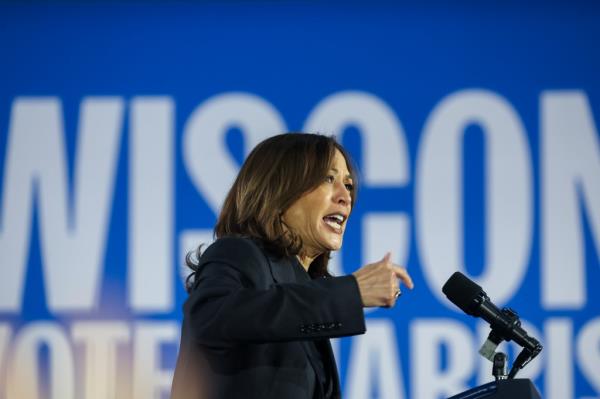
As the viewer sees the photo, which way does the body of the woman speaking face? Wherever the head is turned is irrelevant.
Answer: to the viewer's right

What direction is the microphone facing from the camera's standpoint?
to the viewer's left

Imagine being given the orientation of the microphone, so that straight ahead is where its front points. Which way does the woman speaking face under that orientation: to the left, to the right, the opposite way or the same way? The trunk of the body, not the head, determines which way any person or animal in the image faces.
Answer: the opposite way

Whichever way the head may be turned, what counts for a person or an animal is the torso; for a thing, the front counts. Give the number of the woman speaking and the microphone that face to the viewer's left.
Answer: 1
